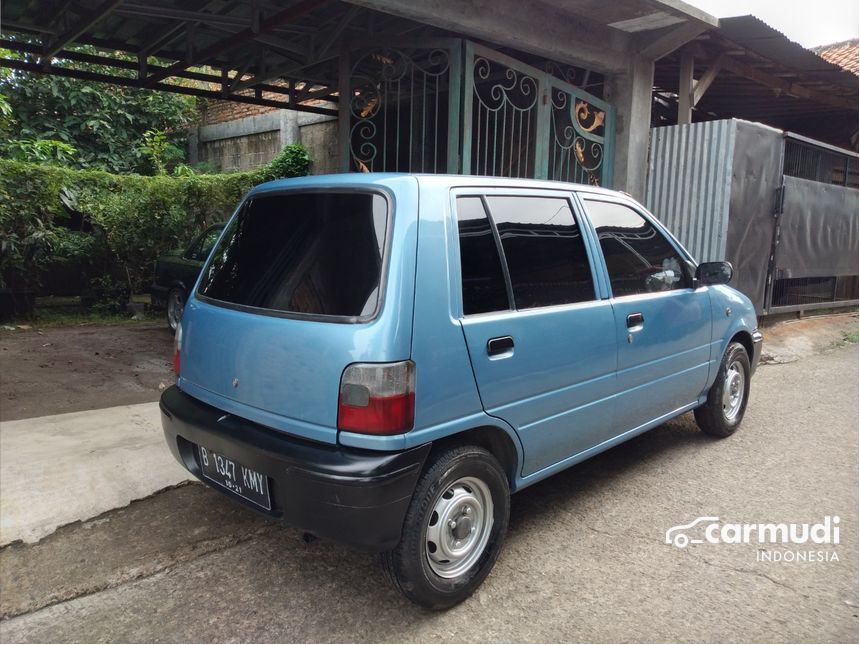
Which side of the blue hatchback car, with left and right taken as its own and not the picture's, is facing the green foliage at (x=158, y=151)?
left

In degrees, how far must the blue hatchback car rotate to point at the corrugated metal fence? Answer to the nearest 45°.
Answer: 0° — it already faces it

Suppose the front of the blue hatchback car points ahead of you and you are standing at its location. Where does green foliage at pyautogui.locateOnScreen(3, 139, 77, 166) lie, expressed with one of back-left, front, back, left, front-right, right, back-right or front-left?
left

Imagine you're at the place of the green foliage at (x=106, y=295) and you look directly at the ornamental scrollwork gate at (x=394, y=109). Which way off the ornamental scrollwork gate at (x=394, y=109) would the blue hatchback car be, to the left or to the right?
right

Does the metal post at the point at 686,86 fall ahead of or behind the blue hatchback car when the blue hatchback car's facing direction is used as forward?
ahead

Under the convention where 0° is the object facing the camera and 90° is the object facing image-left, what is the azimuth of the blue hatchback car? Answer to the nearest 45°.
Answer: approximately 225°

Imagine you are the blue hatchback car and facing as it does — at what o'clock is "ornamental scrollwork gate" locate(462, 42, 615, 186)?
The ornamental scrollwork gate is roughly at 11 o'clock from the blue hatchback car.

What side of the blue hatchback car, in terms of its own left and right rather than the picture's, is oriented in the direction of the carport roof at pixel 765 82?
front

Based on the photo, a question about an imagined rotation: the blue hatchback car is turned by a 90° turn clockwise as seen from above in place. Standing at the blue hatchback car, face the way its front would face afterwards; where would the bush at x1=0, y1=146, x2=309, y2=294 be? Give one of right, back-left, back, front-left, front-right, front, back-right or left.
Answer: back
